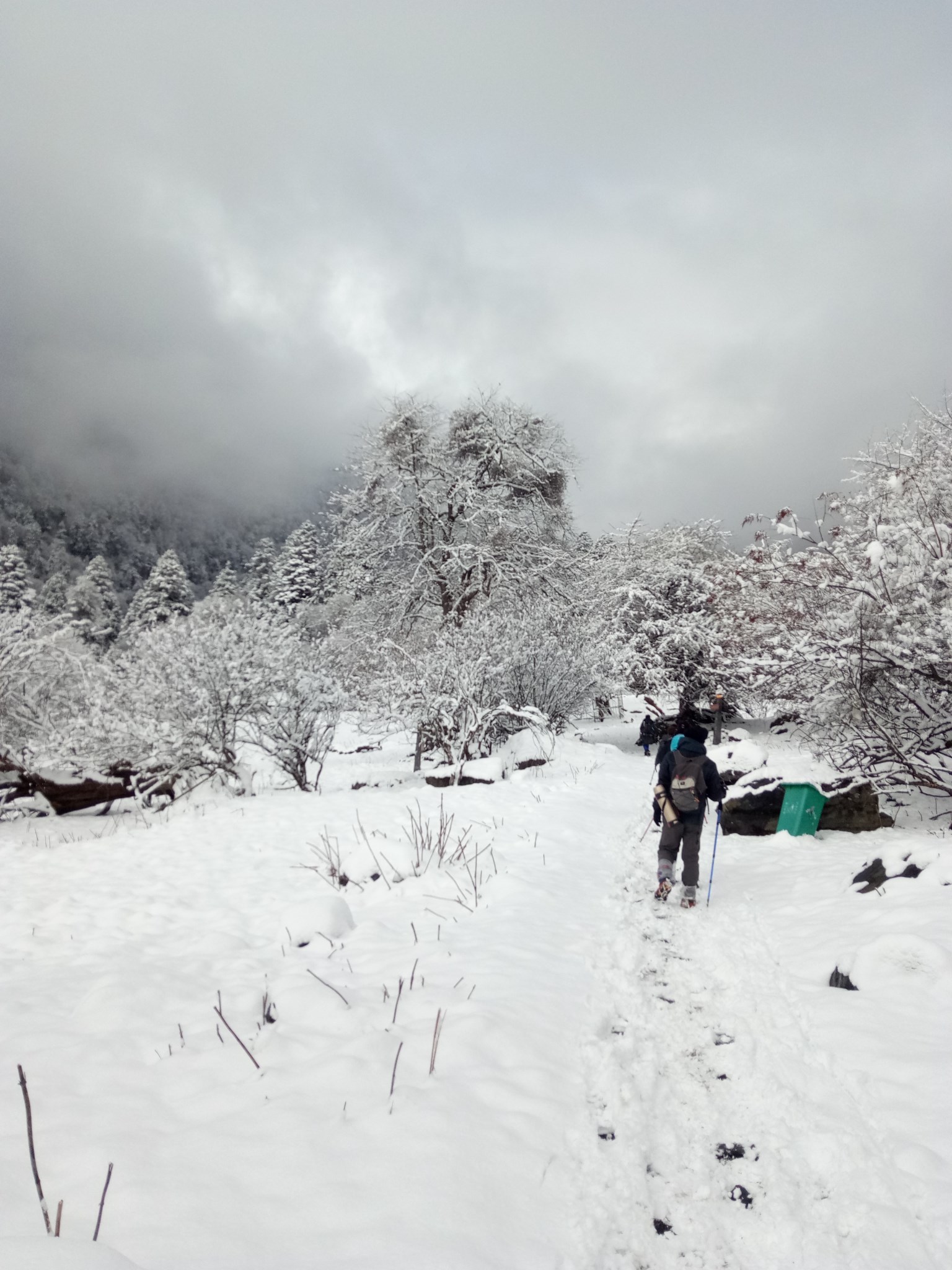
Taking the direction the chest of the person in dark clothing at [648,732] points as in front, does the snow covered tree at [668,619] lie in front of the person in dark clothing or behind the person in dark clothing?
in front

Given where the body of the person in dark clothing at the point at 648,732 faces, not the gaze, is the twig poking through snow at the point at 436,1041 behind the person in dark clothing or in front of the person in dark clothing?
behind

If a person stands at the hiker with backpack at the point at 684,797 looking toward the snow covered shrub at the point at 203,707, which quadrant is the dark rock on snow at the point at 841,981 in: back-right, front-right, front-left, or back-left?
back-left

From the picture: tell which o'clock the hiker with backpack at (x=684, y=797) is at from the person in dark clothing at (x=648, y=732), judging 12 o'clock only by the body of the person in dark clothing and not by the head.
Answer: The hiker with backpack is roughly at 6 o'clock from the person in dark clothing.

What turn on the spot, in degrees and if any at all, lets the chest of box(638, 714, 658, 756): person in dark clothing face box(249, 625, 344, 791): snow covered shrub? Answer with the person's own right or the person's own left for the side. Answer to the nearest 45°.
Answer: approximately 135° to the person's own left

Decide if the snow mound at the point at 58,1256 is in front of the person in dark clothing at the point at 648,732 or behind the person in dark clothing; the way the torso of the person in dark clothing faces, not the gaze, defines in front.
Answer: behind

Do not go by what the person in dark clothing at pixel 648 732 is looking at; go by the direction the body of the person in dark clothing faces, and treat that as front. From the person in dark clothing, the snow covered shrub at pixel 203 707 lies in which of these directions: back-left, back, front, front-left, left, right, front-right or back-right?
back-left

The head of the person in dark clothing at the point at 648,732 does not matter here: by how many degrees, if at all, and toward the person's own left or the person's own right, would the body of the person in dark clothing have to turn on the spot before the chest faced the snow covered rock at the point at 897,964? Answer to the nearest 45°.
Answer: approximately 180°

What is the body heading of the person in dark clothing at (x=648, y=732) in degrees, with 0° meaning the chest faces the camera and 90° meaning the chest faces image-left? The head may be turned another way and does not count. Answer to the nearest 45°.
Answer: approximately 180°

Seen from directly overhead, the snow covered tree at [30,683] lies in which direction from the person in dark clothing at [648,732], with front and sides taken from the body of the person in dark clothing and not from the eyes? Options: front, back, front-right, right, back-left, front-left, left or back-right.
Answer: back-left

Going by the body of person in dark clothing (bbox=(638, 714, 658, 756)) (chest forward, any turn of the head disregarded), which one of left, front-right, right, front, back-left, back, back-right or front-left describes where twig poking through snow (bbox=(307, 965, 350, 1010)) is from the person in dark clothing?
back

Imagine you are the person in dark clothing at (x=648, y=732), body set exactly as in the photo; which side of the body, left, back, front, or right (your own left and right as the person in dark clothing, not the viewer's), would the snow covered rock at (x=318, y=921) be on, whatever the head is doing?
back
